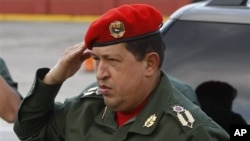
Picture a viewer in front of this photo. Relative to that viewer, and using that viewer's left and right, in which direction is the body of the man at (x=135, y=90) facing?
facing the viewer and to the left of the viewer

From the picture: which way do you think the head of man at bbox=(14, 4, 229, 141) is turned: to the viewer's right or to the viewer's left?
to the viewer's left
